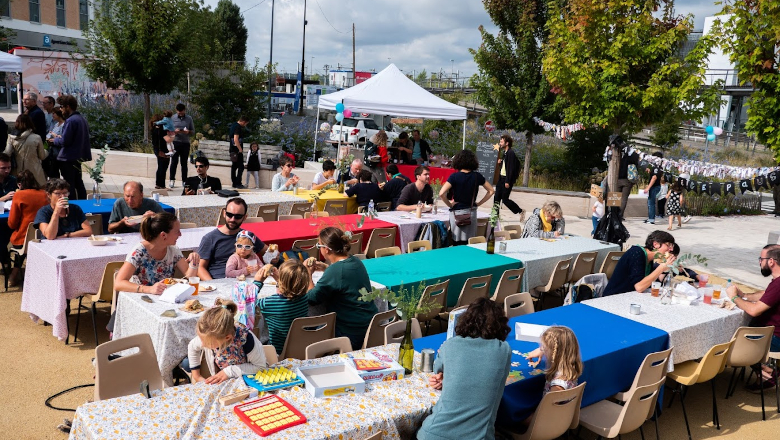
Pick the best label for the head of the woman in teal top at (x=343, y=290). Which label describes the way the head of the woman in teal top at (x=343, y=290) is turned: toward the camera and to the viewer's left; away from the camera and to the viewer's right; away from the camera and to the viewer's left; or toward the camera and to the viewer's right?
away from the camera and to the viewer's left

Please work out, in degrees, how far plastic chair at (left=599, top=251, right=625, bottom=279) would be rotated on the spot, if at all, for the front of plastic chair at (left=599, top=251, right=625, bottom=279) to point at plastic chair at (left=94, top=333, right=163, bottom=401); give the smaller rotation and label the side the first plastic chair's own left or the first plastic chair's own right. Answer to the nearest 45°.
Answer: approximately 90° to the first plastic chair's own left

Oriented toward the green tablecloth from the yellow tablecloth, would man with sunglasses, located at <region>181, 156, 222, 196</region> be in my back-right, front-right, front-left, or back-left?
back-right

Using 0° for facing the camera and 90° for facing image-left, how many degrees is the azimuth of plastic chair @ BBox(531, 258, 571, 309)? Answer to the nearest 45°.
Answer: approximately 135°

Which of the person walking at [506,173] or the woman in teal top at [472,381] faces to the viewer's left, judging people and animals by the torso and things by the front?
the person walking

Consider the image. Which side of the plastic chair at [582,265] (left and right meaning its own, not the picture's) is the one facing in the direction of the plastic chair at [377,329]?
left

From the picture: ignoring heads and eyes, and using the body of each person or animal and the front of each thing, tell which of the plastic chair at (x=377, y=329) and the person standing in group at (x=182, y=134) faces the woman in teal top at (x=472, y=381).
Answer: the person standing in group

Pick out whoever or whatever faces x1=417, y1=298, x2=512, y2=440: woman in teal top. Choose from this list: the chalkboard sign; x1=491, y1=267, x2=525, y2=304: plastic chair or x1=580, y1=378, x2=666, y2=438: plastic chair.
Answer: the chalkboard sign

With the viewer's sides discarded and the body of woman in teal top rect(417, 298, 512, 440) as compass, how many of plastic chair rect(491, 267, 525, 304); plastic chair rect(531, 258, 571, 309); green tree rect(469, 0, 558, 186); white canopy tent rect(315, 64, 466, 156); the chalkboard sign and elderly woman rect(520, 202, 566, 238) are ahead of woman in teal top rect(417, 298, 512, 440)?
6

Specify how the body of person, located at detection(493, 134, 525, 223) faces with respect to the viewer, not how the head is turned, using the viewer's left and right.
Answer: facing to the left of the viewer

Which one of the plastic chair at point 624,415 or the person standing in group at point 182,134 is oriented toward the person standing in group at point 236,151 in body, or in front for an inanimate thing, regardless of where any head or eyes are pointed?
the plastic chair

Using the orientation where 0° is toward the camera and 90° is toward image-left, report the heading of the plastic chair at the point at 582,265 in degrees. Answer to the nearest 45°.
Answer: approximately 135°

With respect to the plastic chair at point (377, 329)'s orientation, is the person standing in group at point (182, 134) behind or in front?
in front

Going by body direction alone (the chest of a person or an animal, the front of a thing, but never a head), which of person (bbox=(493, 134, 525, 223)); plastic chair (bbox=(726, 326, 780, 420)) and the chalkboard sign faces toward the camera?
the chalkboard sign

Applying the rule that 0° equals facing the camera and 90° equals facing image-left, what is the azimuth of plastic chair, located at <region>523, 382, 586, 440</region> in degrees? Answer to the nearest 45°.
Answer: approximately 135°

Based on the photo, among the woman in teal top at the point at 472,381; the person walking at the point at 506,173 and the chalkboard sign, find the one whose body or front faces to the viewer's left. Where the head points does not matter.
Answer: the person walking

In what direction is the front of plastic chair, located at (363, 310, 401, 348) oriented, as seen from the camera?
facing away from the viewer and to the left of the viewer
